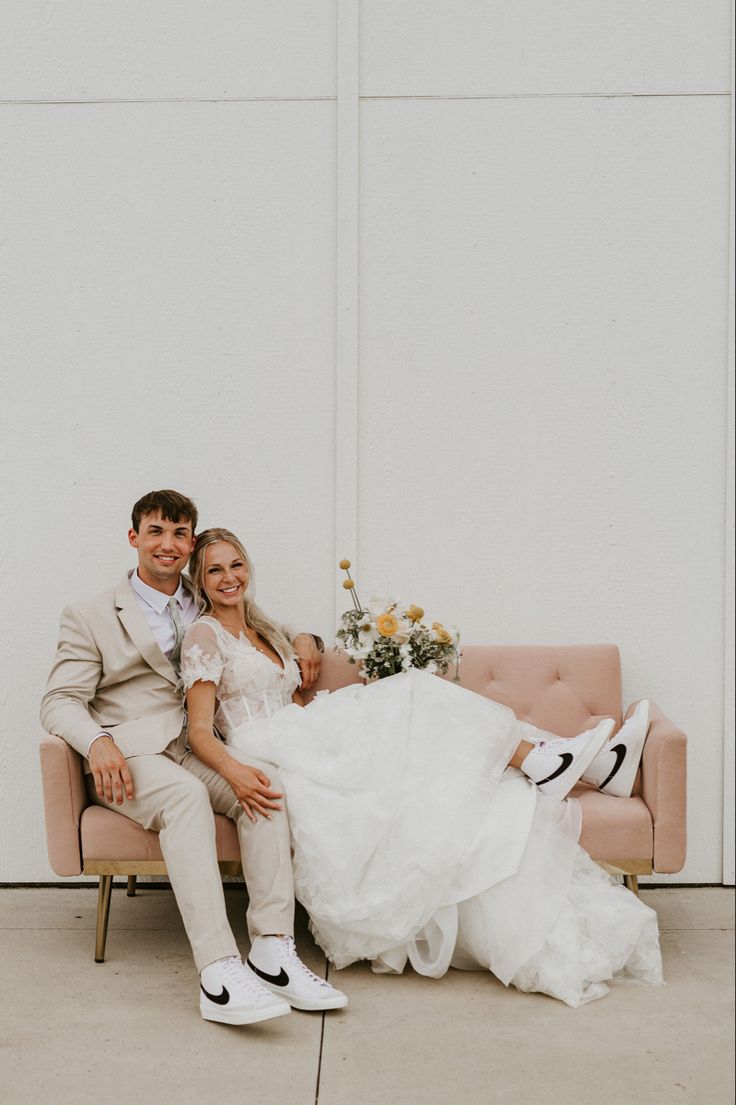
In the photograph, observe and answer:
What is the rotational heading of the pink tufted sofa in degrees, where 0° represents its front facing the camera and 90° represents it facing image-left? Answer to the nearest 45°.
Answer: approximately 0°

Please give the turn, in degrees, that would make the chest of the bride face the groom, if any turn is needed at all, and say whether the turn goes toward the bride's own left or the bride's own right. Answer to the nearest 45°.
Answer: approximately 135° to the bride's own right

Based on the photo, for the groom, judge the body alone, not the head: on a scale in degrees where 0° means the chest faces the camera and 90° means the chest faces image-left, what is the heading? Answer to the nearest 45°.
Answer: approximately 315°
